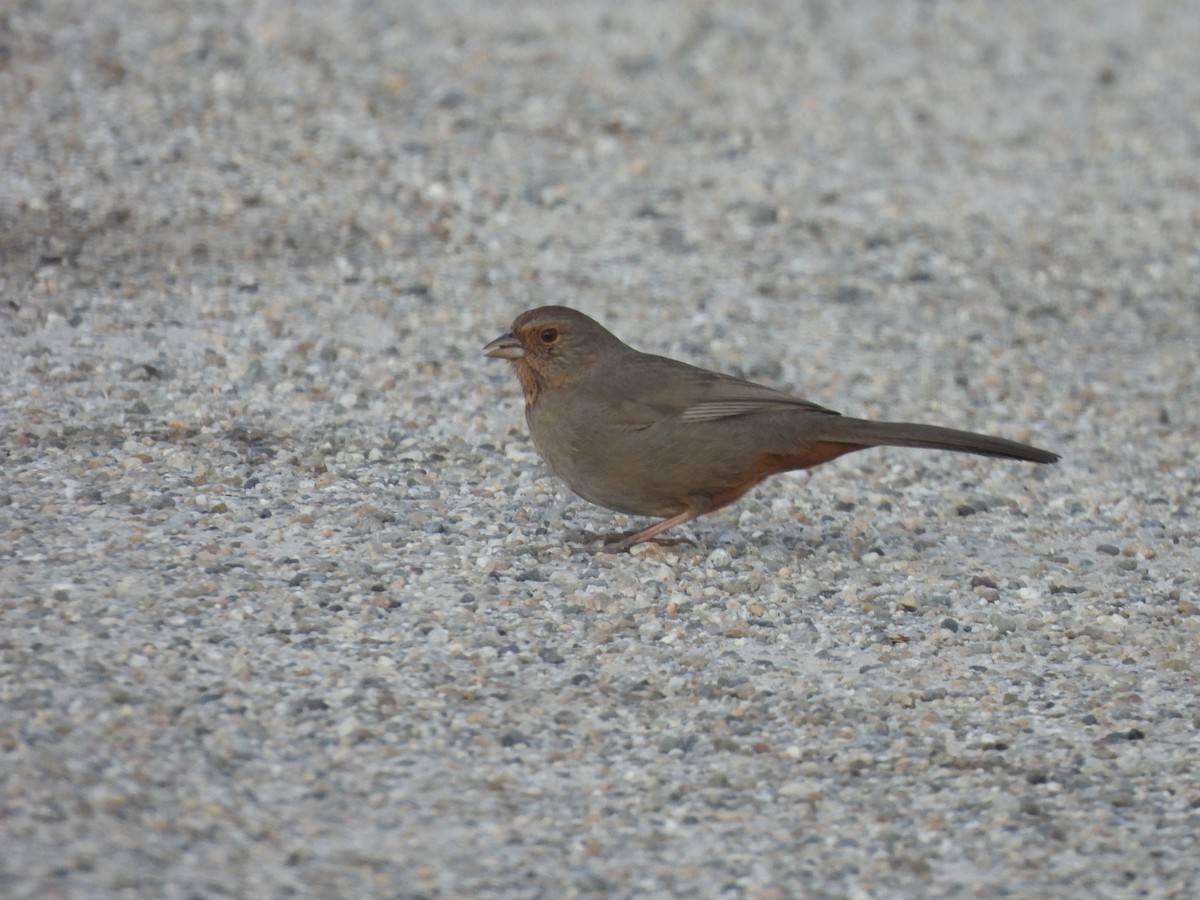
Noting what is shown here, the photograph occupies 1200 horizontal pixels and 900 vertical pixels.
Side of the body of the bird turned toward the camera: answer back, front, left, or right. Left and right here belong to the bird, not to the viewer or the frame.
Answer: left
